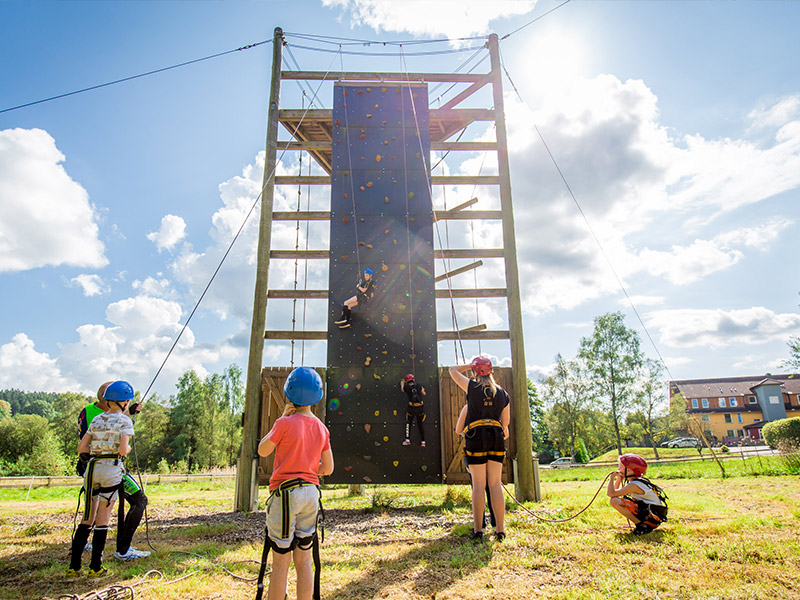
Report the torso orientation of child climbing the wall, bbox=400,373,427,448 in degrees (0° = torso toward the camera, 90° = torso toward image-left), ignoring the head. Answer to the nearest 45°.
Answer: approximately 180°

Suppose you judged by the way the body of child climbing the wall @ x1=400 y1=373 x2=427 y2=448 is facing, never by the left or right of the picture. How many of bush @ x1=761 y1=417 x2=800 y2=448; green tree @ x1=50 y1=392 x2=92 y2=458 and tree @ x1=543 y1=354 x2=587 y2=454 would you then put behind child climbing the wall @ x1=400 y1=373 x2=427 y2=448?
0

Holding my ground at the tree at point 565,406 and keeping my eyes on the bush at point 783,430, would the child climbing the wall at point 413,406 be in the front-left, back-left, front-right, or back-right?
front-right

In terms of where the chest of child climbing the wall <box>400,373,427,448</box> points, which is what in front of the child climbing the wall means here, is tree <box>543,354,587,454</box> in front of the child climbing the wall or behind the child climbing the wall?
in front

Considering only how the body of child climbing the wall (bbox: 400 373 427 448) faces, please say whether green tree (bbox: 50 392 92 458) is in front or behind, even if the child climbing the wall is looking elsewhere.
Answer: in front

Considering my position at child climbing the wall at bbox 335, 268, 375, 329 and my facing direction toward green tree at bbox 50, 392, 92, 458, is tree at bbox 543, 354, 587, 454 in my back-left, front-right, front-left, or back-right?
front-right

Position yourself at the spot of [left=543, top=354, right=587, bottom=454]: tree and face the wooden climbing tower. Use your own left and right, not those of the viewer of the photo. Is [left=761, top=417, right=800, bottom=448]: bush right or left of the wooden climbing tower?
left

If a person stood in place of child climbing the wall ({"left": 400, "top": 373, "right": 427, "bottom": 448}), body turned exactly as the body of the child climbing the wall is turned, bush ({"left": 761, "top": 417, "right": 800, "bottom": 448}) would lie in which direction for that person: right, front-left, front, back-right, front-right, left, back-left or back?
front-right
